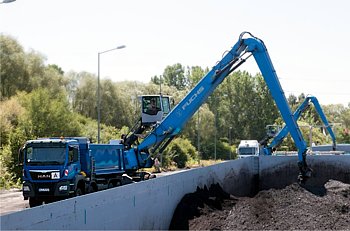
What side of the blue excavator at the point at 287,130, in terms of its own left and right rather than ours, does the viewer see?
right

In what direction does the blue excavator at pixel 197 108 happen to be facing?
to the viewer's right

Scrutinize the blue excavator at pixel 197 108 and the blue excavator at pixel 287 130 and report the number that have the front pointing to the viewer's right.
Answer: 2

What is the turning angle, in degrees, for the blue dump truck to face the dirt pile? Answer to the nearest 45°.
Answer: approximately 90° to its left

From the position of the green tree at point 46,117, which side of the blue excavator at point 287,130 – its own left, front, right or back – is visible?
back

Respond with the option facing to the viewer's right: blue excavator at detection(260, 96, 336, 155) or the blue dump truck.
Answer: the blue excavator

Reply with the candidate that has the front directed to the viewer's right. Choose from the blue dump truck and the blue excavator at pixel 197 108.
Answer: the blue excavator

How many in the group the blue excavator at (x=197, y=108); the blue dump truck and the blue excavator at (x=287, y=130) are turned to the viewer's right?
2

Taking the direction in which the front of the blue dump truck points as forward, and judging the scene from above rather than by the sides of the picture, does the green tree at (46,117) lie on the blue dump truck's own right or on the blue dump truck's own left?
on the blue dump truck's own right

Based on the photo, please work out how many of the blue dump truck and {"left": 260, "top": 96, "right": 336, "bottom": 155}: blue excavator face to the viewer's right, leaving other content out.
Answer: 1

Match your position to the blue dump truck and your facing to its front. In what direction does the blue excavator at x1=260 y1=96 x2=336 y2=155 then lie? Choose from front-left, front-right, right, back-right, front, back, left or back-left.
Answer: back

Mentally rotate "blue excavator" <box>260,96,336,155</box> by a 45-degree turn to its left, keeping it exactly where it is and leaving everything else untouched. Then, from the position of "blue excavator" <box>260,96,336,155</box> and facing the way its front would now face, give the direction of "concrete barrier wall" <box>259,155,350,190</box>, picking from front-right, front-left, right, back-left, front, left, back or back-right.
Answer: back-right

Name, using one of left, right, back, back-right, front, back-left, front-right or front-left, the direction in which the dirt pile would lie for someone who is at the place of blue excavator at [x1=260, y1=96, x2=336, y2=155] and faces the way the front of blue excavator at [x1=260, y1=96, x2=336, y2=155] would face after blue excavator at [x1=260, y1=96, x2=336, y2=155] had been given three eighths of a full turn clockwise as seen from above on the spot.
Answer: front-left

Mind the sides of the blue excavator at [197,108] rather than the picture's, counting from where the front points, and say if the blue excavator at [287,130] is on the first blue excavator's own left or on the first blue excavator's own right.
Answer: on the first blue excavator's own left
